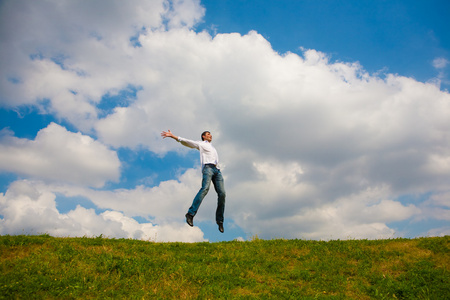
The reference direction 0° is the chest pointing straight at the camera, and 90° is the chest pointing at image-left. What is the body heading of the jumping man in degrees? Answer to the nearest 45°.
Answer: approximately 315°
